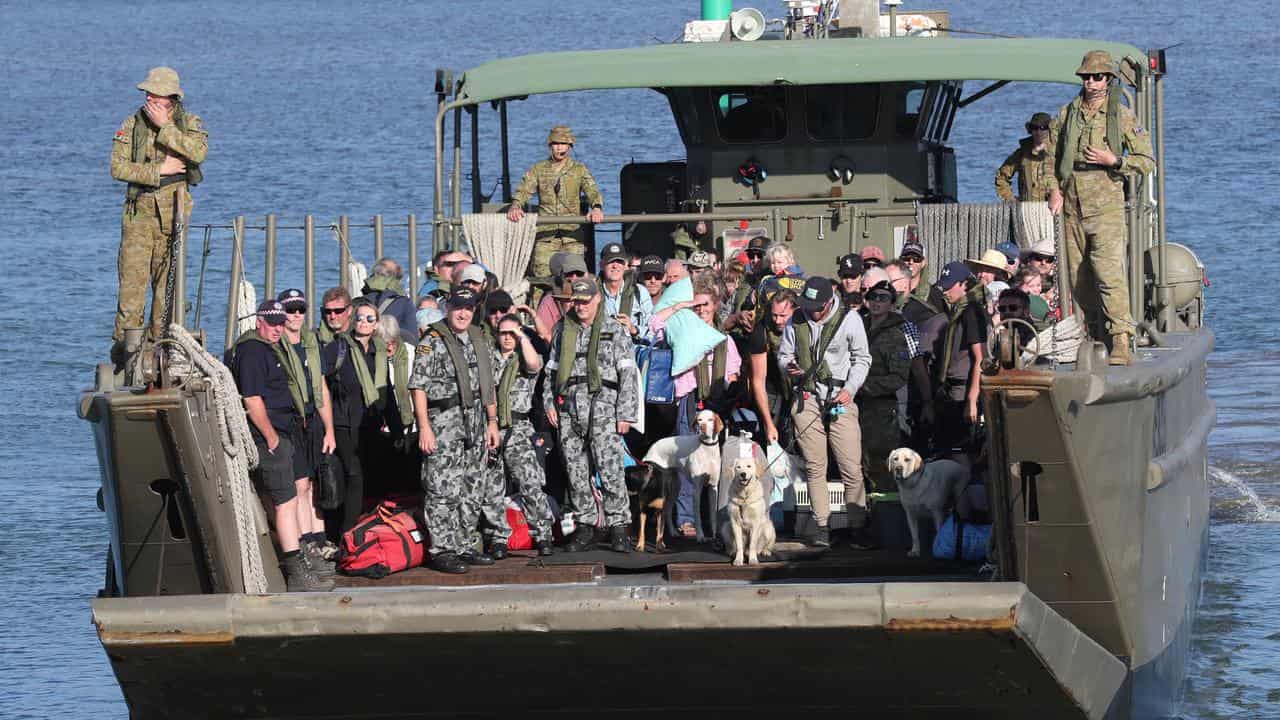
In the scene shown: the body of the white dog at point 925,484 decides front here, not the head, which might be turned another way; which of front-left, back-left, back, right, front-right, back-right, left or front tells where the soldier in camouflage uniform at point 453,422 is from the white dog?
front-right

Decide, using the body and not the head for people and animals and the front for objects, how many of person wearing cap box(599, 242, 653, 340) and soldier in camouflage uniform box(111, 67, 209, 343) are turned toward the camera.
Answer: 2

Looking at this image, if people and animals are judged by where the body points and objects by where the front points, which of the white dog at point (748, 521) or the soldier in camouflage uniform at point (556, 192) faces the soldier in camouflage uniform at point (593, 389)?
the soldier in camouflage uniform at point (556, 192)

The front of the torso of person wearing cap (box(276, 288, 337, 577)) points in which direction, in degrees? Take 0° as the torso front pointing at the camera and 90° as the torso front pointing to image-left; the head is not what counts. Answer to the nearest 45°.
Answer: approximately 0°

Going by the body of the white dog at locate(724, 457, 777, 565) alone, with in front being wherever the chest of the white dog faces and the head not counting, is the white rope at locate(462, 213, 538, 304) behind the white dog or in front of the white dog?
behind

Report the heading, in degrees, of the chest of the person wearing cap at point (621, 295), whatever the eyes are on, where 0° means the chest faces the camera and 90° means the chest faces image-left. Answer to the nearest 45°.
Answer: approximately 0°
